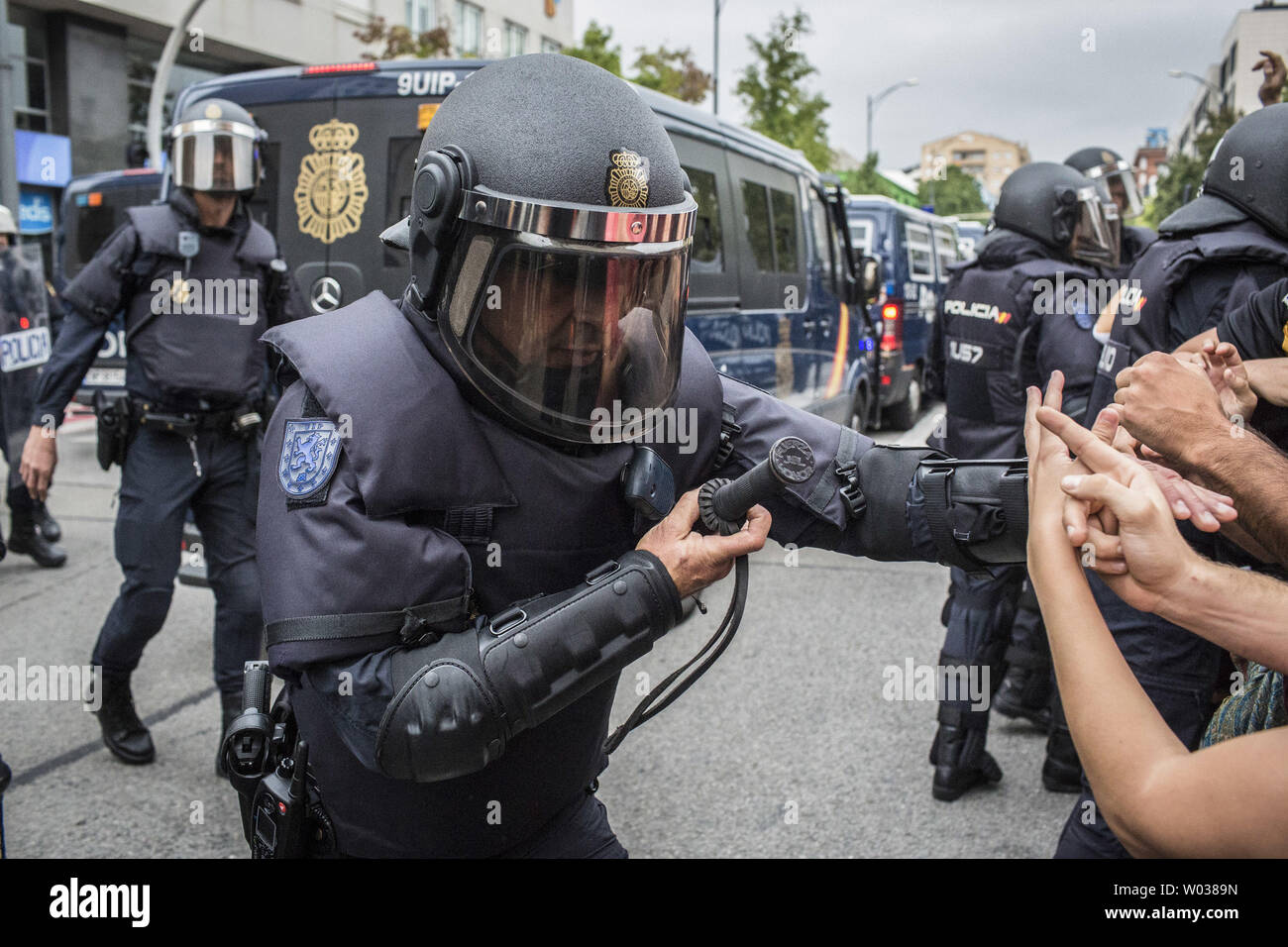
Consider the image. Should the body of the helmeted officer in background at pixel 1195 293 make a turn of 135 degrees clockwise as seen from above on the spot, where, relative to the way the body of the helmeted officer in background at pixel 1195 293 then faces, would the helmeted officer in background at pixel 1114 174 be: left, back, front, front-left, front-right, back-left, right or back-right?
back

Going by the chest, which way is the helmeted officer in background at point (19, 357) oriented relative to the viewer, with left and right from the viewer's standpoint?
facing the viewer and to the right of the viewer

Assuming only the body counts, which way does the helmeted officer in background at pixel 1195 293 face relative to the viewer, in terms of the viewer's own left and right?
facing away from the viewer and to the right of the viewer

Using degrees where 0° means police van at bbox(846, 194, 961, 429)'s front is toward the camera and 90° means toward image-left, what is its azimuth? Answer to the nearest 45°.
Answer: approximately 225°

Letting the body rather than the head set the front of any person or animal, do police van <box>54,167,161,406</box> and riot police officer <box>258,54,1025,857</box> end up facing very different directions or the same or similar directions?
very different directions

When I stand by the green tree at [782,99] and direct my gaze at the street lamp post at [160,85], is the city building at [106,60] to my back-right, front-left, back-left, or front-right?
front-right

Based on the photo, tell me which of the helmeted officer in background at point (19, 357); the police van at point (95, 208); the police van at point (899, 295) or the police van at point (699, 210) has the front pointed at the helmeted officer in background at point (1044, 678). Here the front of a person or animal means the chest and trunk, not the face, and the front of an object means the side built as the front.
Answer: the helmeted officer in background at point (19, 357)

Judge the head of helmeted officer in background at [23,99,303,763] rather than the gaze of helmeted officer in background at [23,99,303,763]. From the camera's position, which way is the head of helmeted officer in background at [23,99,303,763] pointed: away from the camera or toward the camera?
toward the camera

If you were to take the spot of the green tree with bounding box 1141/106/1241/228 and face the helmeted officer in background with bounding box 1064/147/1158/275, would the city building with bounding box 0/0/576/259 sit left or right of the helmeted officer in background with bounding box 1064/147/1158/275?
right

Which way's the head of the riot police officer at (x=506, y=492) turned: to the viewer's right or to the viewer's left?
to the viewer's right

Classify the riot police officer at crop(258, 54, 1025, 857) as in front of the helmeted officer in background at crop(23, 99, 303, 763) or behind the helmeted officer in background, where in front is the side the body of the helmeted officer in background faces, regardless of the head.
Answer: in front
